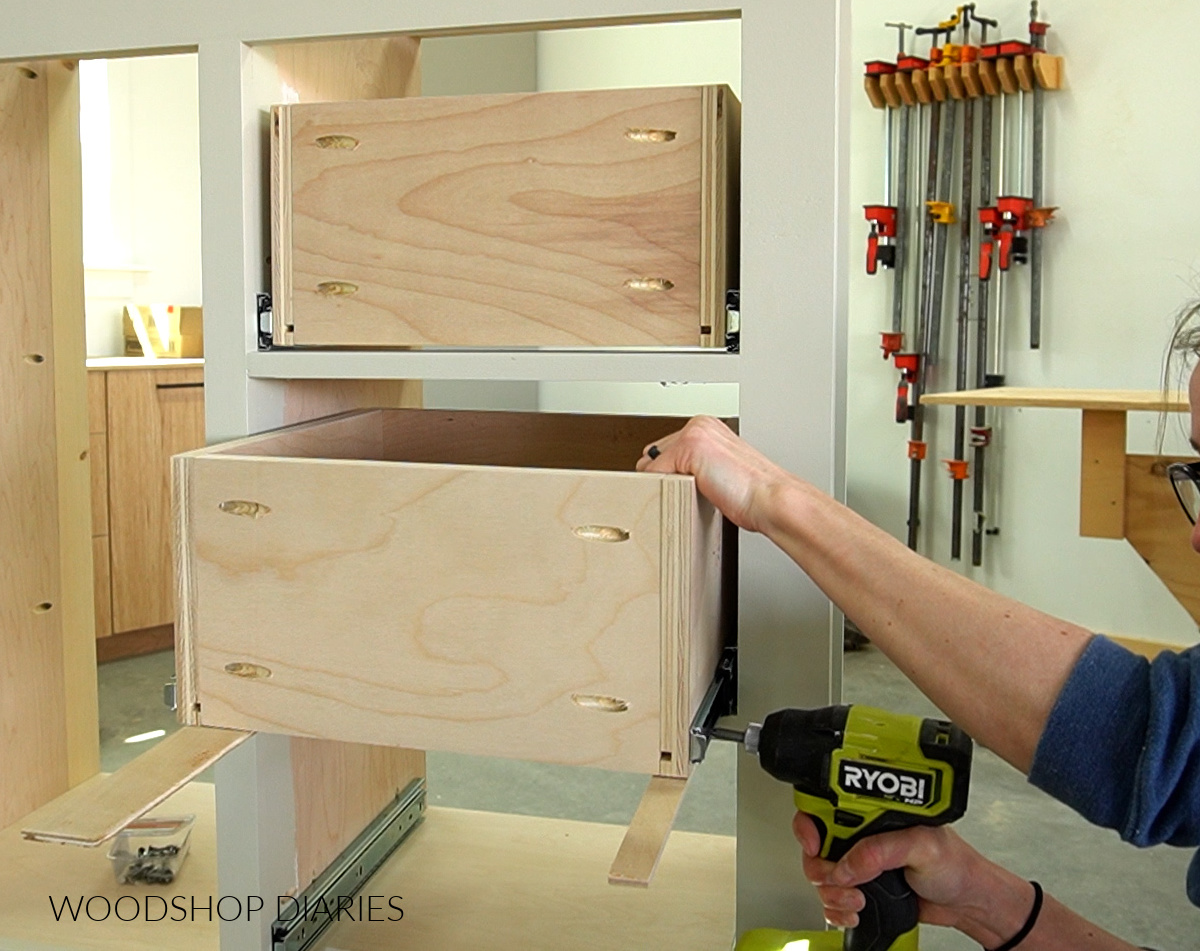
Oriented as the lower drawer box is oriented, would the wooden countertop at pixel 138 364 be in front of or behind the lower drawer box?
behind

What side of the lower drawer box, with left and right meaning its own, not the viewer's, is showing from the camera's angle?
front

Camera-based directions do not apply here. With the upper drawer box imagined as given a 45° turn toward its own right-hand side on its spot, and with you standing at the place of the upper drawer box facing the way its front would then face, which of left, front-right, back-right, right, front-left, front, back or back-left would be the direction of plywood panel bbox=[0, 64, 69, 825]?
right

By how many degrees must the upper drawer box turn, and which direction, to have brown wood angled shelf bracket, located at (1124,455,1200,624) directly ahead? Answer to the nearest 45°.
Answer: approximately 135° to its left

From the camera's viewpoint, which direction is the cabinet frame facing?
toward the camera
